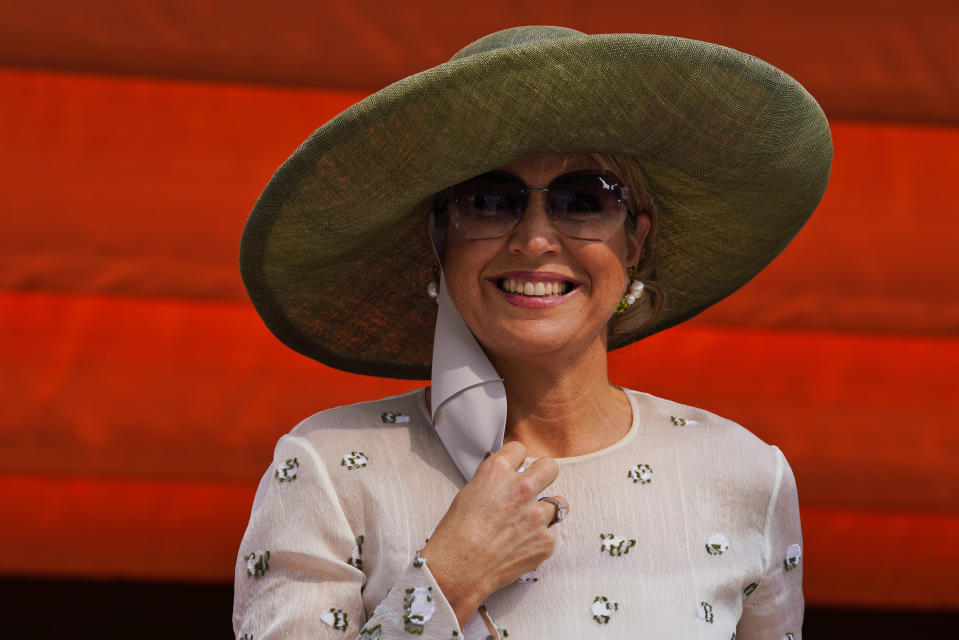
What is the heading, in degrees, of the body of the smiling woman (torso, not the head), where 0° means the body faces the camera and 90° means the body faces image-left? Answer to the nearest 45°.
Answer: approximately 0°
